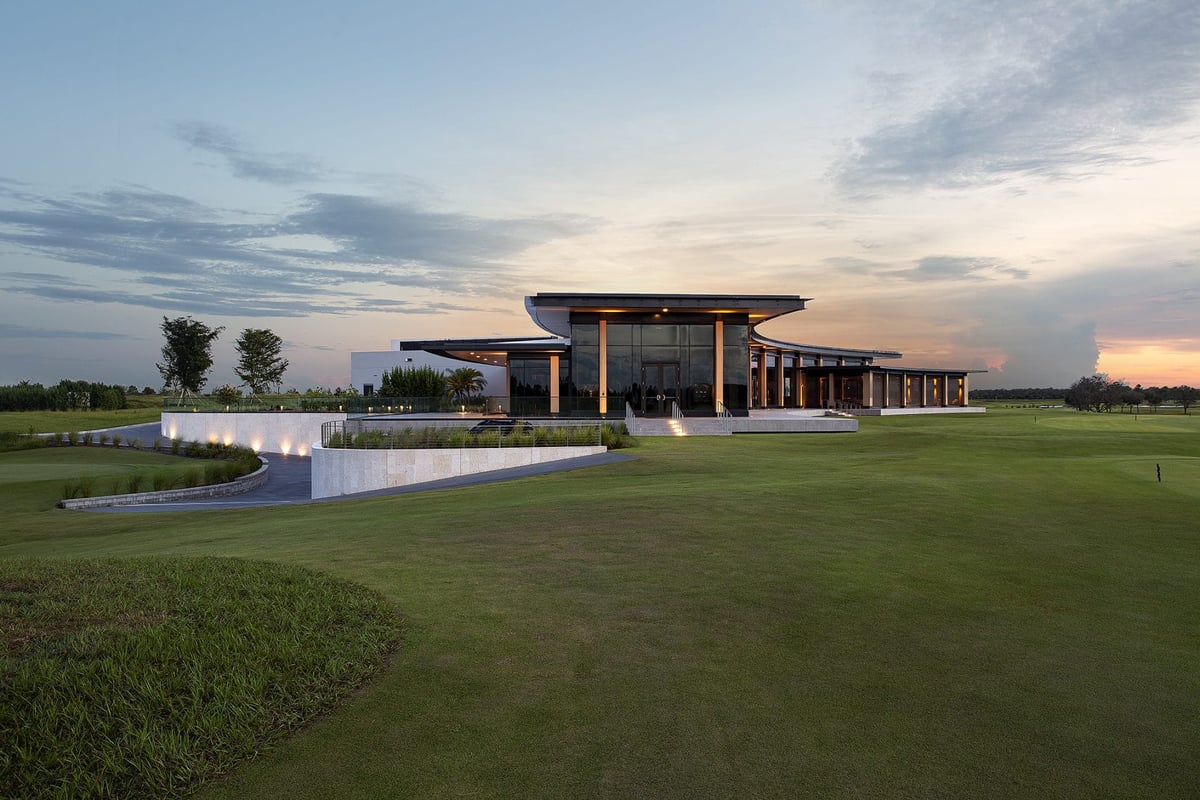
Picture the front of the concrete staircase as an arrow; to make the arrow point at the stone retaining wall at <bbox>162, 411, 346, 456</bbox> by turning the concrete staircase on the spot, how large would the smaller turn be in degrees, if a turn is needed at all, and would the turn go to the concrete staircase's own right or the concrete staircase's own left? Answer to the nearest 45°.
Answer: approximately 90° to the concrete staircase's own right

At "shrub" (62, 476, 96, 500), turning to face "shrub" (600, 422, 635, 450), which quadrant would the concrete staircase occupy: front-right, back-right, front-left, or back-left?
front-left

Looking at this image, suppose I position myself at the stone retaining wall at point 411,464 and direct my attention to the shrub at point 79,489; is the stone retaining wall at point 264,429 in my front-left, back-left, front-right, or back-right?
front-right

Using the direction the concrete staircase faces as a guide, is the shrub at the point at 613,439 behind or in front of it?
in front

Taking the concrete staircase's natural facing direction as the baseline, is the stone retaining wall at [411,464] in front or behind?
in front

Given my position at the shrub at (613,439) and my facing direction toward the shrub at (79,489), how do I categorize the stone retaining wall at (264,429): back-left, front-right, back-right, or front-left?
front-right

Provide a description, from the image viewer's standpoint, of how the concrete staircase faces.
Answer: facing the viewer

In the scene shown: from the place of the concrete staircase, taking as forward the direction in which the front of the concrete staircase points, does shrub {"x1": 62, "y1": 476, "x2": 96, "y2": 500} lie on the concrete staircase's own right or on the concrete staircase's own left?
on the concrete staircase's own right

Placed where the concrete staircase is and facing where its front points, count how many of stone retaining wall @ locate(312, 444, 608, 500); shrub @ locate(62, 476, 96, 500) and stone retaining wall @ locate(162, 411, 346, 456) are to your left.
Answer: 0

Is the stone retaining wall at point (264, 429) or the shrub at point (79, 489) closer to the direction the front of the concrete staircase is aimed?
the shrub

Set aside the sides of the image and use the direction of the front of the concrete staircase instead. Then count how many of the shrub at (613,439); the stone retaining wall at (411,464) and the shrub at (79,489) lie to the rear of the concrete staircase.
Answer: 0
